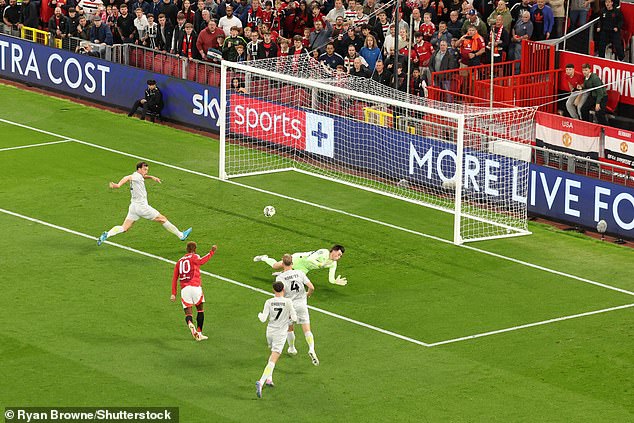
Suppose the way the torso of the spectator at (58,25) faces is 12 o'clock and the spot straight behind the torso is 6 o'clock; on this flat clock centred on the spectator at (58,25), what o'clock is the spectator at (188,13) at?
the spectator at (188,13) is roughly at 10 o'clock from the spectator at (58,25).

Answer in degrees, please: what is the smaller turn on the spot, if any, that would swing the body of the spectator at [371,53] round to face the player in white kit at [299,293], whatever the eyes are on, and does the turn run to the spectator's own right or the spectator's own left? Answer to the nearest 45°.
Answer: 0° — they already face them

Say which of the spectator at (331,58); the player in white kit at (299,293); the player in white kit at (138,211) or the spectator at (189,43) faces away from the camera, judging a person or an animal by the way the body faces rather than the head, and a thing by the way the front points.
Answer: the player in white kit at (299,293)

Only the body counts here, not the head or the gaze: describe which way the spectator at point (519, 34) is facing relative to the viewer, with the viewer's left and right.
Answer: facing the viewer and to the left of the viewer

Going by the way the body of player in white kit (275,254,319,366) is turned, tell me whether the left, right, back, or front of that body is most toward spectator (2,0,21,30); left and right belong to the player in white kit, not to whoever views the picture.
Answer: front

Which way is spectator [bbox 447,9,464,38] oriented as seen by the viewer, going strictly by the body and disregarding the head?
toward the camera

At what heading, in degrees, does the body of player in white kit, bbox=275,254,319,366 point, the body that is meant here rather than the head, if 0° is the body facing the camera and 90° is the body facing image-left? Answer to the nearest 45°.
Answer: approximately 180°

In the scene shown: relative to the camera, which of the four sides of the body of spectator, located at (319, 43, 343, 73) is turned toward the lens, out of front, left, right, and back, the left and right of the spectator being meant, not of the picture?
front

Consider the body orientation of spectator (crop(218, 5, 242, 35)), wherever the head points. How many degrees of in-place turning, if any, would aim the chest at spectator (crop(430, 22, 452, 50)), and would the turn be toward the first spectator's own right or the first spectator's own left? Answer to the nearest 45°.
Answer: approximately 45° to the first spectator's own left

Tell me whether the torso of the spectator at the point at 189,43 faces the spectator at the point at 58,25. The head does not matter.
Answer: no

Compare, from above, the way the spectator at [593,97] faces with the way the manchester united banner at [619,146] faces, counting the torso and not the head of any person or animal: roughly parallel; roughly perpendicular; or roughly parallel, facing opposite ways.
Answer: roughly parallel

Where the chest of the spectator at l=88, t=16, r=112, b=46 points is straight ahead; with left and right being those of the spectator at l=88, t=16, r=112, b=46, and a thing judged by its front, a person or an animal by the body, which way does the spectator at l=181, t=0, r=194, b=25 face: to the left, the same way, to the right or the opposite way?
the same way

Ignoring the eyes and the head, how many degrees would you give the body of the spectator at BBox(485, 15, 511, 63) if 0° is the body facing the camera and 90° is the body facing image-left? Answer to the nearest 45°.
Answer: approximately 45°

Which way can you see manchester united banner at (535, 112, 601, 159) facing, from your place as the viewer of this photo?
facing the viewer

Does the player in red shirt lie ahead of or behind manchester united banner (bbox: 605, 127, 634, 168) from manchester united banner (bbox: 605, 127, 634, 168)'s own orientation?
ahead

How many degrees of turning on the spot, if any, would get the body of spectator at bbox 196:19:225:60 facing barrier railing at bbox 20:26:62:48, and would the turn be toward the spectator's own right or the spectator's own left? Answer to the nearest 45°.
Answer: approximately 135° to the spectator's own right

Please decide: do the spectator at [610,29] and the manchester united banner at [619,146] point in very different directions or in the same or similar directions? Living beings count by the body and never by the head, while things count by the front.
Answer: same or similar directions

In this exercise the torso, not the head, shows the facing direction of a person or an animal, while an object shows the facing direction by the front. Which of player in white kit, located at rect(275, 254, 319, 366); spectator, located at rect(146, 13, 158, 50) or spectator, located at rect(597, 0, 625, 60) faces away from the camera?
the player in white kit
